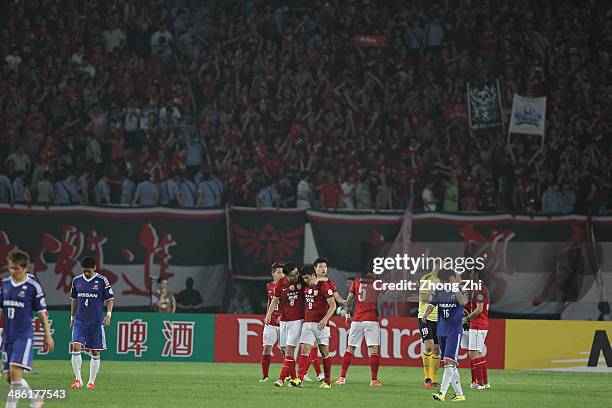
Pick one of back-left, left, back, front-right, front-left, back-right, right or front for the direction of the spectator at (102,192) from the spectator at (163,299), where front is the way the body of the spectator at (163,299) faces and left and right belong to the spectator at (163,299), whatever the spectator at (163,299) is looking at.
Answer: back-right

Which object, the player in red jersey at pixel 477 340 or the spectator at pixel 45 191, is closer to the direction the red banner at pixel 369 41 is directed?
the player in red jersey

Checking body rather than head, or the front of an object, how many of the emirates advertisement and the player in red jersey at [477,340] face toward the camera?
1

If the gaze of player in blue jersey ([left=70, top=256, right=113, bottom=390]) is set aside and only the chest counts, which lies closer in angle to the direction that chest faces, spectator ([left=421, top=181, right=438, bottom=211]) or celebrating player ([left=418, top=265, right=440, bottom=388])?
the celebrating player

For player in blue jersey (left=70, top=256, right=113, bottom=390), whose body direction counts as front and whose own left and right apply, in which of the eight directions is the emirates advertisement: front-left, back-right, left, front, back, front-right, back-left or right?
back-left

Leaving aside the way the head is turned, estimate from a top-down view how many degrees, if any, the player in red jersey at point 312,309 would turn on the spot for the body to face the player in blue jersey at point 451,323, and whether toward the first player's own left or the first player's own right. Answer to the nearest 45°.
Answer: approximately 90° to the first player's own left

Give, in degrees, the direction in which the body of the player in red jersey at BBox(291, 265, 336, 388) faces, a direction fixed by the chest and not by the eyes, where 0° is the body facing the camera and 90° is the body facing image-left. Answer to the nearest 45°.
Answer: approximately 45°

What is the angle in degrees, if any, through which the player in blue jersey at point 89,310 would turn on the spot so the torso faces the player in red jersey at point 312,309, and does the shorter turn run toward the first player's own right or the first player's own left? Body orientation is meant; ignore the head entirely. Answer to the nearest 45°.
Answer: approximately 90° to the first player's own left

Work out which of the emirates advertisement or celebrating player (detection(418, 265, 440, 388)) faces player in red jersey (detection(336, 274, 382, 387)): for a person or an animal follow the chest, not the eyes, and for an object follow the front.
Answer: the emirates advertisement

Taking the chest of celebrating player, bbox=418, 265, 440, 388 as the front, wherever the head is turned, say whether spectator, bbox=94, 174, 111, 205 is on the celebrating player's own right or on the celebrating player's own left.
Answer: on the celebrating player's own right
